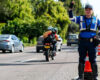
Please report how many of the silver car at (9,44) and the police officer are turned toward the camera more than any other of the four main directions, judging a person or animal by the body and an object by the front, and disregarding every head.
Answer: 1

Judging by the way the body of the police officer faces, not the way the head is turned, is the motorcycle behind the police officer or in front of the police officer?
behind

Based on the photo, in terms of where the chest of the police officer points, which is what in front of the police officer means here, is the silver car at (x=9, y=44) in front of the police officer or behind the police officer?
behind
